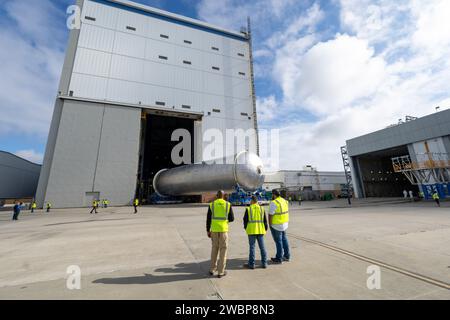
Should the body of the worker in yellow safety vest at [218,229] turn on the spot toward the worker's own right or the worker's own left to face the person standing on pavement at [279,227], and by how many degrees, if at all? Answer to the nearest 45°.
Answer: approximately 90° to the worker's own right

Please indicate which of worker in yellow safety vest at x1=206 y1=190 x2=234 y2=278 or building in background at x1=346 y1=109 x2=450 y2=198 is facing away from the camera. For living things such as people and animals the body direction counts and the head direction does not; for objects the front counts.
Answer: the worker in yellow safety vest

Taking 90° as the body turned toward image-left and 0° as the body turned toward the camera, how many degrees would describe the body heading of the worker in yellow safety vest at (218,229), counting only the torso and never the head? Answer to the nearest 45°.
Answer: approximately 180°

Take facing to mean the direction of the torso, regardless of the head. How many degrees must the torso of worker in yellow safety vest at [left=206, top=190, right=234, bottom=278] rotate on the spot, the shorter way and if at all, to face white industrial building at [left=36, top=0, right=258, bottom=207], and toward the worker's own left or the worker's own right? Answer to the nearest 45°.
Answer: approximately 45° to the worker's own left

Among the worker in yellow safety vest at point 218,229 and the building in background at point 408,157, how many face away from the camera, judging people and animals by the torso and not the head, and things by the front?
1

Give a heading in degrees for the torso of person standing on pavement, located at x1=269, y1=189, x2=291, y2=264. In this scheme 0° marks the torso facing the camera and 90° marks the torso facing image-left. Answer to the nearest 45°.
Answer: approximately 135°

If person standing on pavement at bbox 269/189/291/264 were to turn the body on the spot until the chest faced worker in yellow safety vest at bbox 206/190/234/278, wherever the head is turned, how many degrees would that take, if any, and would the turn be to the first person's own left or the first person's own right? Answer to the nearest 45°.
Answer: approximately 90° to the first person's own left

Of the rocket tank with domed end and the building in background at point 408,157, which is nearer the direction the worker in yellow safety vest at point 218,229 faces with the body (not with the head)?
the rocket tank with domed end

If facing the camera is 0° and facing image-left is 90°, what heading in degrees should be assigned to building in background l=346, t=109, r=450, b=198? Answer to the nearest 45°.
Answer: approximately 45°

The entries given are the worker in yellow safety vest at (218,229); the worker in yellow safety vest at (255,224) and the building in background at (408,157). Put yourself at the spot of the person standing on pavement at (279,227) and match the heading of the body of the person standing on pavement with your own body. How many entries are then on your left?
2
